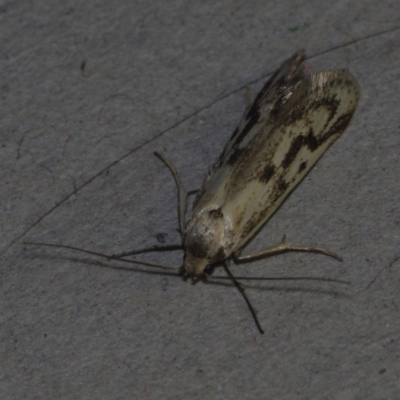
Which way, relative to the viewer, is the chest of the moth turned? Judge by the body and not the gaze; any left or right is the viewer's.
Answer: facing the viewer and to the left of the viewer
